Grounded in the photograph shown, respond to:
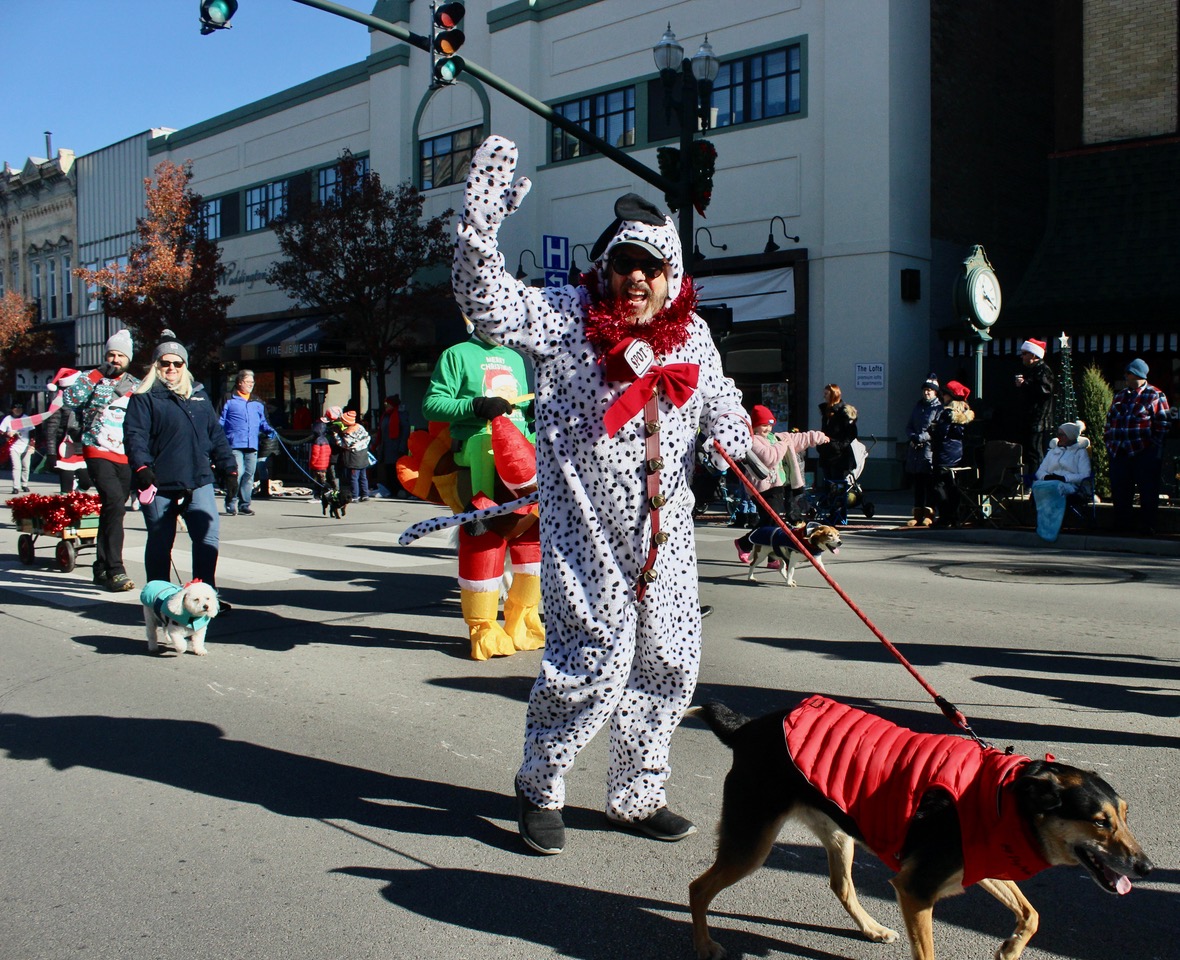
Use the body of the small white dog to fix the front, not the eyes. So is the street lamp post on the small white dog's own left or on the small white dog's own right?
on the small white dog's own left

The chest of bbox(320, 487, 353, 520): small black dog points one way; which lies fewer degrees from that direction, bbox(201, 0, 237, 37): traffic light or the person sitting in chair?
the person sitting in chair

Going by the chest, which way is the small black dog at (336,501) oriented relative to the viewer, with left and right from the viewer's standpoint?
facing the viewer and to the right of the viewer

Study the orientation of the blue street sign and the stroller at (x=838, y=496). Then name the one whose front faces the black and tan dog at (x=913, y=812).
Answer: the blue street sign

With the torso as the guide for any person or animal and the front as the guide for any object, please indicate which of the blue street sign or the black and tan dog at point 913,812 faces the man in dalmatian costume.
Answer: the blue street sign

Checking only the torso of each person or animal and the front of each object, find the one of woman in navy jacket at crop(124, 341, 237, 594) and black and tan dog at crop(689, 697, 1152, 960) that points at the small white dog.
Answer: the woman in navy jacket

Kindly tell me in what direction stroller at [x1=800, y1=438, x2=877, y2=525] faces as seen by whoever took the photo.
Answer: facing to the left of the viewer

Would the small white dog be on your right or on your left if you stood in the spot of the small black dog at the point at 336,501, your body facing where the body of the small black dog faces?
on your right

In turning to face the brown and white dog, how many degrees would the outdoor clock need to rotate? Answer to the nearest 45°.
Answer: approximately 45° to its right

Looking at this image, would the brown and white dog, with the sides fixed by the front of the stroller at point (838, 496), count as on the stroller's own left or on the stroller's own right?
on the stroller's own left

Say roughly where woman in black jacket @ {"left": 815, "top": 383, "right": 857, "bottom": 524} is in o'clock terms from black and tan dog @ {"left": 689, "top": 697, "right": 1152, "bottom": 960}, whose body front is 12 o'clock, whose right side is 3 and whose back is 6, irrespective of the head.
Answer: The woman in black jacket is roughly at 9 o'clock from the black and tan dog.

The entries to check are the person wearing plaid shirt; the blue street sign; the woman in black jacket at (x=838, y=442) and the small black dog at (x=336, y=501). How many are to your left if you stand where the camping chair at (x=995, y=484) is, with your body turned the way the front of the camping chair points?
1

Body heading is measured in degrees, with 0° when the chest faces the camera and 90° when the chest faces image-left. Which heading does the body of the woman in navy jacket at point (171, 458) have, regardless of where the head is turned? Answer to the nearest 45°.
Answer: approximately 0°

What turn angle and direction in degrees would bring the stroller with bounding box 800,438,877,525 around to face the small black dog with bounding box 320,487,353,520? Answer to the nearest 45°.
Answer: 0° — it already faces it

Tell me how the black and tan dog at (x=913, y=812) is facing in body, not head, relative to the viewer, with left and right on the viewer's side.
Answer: facing to the right of the viewer
